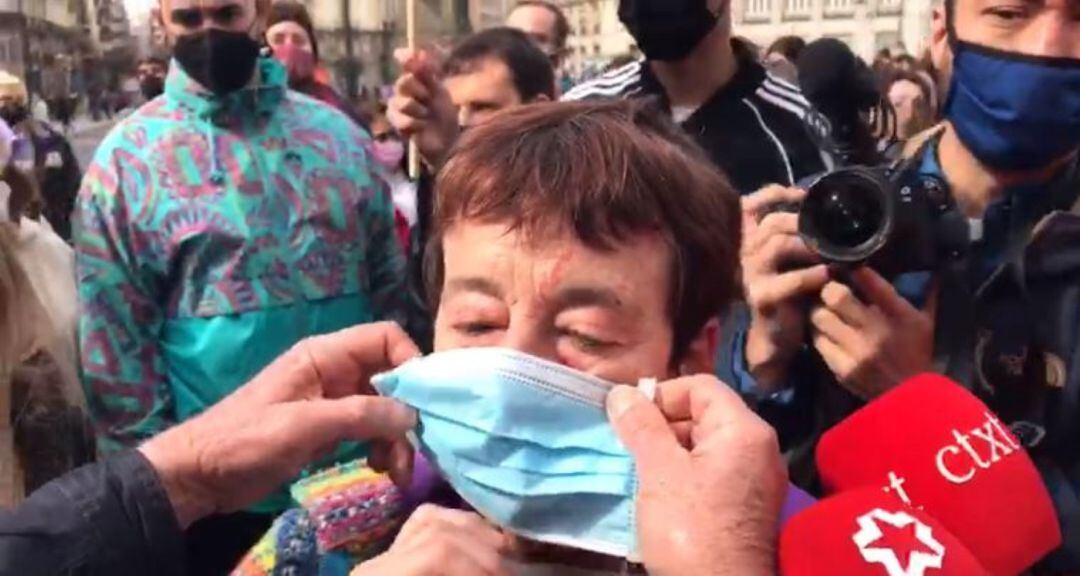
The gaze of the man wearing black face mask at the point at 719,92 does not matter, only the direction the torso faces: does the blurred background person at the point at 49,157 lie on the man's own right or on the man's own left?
on the man's own right

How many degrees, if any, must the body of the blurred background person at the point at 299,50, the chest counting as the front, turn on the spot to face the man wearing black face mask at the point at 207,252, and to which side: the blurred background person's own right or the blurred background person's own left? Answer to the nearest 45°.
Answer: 0° — they already face them

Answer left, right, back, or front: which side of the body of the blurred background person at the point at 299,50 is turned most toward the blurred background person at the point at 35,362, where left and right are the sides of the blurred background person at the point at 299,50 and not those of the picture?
front

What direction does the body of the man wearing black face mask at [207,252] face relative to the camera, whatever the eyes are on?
toward the camera

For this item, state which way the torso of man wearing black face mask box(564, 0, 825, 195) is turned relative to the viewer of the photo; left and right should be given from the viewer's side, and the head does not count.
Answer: facing the viewer and to the left of the viewer

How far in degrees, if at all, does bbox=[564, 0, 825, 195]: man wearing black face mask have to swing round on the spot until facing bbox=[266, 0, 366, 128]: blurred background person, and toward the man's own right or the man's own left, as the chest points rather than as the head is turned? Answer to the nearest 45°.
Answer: approximately 90° to the man's own right

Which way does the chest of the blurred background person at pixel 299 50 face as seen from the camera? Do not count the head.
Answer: toward the camera

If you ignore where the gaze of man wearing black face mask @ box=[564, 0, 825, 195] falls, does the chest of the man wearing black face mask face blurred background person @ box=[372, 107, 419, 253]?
no

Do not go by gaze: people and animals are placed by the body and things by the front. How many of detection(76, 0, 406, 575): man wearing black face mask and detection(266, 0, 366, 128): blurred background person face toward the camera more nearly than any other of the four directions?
2

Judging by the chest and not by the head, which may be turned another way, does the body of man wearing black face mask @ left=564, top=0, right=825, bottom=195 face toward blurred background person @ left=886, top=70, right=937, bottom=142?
no

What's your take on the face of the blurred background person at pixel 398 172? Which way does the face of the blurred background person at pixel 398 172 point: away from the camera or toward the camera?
toward the camera

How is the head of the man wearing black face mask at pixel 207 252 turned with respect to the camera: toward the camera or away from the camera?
toward the camera

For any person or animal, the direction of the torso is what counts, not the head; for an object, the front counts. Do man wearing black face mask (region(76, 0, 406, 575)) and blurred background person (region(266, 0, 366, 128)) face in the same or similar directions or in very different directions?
same or similar directions

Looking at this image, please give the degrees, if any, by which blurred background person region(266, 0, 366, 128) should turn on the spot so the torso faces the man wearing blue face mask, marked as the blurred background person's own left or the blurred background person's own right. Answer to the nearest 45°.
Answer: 0° — they already face them

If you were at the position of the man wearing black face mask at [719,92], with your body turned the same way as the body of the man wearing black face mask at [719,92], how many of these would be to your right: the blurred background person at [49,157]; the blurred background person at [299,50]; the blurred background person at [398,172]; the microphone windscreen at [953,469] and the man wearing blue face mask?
3
